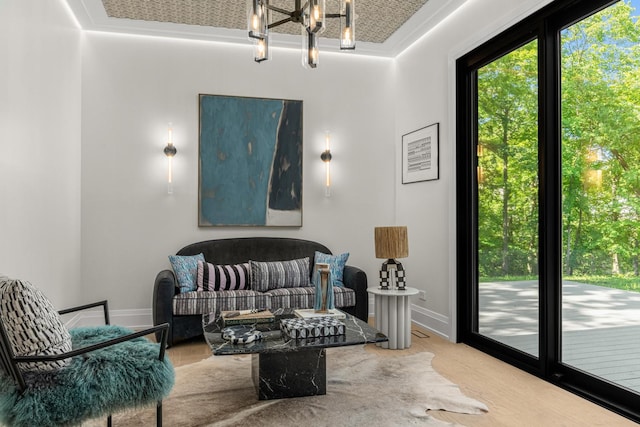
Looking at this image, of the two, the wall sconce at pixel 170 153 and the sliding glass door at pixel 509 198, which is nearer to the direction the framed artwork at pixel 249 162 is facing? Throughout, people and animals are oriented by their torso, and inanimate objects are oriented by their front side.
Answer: the sliding glass door

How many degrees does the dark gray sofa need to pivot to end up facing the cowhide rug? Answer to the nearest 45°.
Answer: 0° — it already faces it

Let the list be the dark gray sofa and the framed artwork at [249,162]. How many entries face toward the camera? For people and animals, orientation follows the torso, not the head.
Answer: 2

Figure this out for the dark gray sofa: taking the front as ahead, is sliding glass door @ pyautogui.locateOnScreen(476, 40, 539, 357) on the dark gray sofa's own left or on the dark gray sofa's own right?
on the dark gray sofa's own left

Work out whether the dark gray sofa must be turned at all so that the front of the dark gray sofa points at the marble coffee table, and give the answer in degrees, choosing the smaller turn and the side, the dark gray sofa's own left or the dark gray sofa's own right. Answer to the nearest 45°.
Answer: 0° — it already faces it

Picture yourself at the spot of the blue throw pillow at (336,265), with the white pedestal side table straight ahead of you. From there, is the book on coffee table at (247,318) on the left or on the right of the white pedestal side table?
right

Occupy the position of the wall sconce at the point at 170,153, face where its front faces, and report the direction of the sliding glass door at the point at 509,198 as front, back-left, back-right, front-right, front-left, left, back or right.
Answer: front-left

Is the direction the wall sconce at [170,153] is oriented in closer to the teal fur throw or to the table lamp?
the teal fur throw

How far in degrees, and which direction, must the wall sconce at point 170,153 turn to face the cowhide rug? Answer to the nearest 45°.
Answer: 0° — it already faces it

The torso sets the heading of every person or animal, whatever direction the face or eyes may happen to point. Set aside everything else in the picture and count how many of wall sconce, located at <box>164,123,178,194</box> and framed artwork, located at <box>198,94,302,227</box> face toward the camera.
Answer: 2
